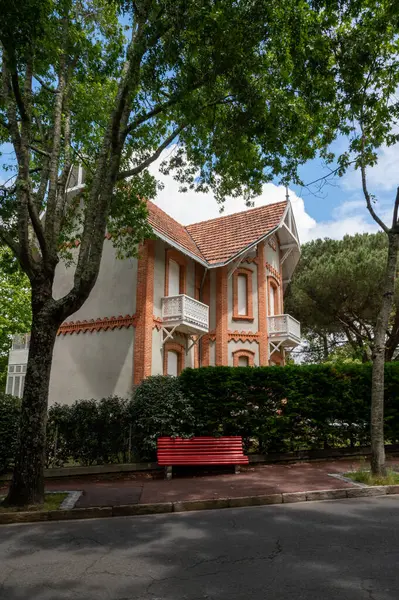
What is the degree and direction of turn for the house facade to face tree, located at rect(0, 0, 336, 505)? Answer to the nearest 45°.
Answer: approximately 45° to its right

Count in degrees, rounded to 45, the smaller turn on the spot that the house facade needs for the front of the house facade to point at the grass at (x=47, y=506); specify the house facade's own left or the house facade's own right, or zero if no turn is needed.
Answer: approximately 45° to the house facade's own right

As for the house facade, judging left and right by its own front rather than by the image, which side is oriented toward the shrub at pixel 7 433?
right

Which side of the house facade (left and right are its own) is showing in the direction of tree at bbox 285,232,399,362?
left

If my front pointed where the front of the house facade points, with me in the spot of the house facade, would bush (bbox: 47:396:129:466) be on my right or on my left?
on my right

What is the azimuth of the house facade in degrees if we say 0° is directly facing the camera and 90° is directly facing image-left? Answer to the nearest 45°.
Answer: approximately 315°

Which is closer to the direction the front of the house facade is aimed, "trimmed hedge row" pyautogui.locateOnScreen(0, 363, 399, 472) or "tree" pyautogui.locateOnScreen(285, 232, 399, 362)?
the trimmed hedge row

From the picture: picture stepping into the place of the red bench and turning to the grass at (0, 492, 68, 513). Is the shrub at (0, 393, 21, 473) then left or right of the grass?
right
